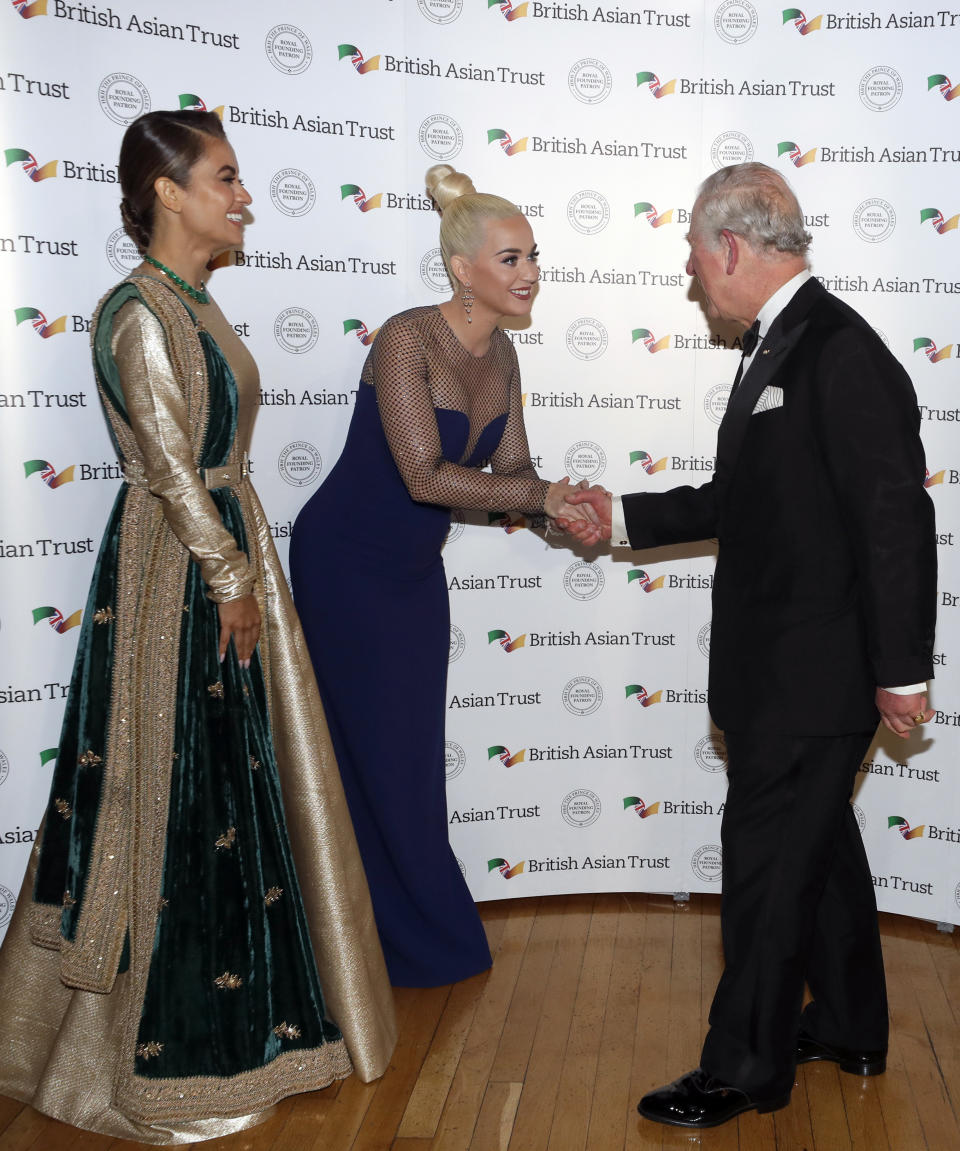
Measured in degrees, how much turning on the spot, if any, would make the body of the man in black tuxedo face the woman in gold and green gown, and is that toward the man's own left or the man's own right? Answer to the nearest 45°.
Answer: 0° — they already face them

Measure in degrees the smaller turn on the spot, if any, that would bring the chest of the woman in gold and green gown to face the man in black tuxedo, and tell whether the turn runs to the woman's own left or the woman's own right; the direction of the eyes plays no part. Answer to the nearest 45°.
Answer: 0° — they already face them

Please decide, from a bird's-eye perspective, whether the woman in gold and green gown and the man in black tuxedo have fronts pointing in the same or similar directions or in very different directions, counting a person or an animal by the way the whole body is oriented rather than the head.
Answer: very different directions

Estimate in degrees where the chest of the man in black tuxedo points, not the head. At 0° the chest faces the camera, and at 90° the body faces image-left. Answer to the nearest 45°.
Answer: approximately 90°

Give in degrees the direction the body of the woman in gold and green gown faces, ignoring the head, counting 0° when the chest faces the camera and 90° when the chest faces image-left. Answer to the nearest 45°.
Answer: approximately 270°

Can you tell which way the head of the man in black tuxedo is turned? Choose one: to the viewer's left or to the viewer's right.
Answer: to the viewer's left

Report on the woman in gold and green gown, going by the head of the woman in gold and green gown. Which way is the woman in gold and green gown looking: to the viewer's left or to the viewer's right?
to the viewer's right

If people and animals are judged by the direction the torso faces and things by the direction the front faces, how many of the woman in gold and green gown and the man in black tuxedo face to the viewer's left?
1
